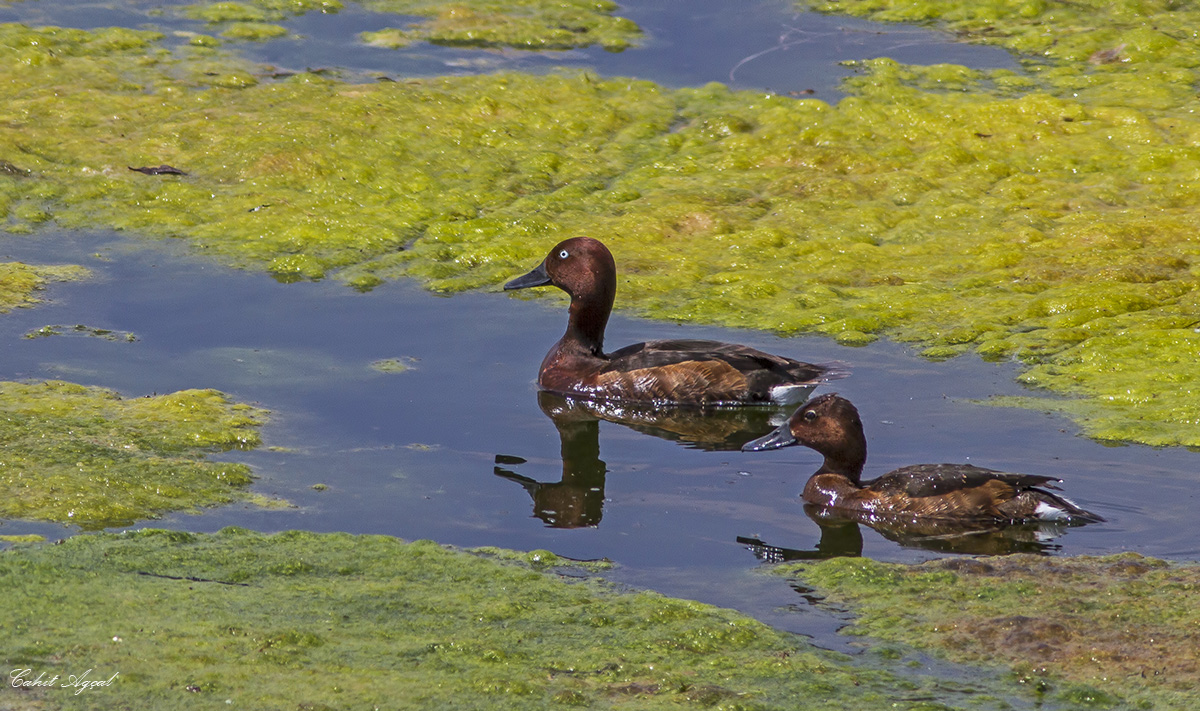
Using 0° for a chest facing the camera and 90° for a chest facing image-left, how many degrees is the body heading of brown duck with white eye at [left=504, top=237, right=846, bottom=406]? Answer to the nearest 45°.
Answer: approximately 90°

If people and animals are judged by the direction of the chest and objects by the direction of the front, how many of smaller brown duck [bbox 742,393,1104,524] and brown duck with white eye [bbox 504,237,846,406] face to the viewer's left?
2

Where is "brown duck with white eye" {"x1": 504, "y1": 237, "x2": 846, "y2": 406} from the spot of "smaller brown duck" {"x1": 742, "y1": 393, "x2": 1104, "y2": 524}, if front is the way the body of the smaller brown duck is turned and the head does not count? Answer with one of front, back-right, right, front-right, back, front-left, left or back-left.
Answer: front-right

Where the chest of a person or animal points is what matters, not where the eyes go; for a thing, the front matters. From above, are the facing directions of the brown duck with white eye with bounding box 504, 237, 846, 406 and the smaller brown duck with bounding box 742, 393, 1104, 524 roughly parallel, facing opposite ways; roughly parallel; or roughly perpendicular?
roughly parallel

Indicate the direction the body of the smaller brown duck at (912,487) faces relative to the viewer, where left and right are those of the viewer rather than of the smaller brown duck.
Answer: facing to the left of the viewer

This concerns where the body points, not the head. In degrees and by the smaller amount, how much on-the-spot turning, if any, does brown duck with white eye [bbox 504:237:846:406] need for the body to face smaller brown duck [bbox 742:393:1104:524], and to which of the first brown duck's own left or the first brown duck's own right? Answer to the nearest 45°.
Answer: approximately 135° to the first brown duck's own left
